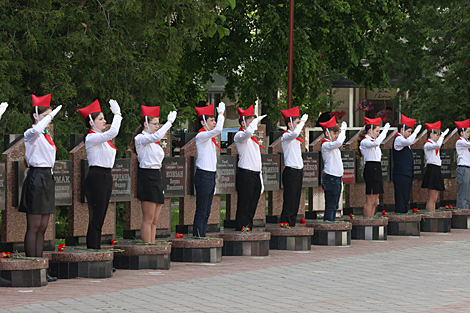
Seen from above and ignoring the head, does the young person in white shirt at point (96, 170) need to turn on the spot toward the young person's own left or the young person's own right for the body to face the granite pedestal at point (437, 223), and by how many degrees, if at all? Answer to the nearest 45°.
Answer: approximately 45° to the young person's own left

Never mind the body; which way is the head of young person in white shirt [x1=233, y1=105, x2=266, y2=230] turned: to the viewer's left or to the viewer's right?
to the viewer's right

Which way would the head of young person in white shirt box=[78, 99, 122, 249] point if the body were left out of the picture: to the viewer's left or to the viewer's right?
to the viewer's right

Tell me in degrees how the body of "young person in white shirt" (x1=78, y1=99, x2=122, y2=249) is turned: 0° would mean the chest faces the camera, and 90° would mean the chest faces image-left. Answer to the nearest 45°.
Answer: approximately 270°

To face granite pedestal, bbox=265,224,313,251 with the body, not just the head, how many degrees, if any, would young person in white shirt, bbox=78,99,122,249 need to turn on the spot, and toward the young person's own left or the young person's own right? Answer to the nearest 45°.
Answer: approximately 45° to the young person's own left

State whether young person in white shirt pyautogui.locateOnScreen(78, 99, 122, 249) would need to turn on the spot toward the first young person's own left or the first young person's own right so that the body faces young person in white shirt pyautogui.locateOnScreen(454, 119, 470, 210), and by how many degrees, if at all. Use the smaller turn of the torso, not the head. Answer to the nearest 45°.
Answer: approximately 45° to the first young person's own left

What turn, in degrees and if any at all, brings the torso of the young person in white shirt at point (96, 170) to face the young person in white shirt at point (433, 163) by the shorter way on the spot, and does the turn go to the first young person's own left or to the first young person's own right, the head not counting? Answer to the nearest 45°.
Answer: approximately 45° to the first young person's own left

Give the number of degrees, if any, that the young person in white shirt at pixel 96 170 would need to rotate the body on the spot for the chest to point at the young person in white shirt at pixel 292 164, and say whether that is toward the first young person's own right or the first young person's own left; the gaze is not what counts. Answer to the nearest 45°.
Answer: approximately 45° to the first young person's own left
